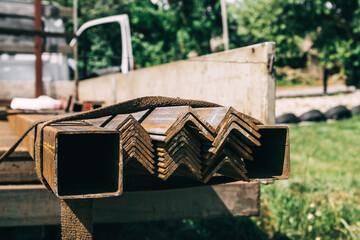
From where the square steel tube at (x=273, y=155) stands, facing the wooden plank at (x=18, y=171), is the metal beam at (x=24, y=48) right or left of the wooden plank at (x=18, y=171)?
right

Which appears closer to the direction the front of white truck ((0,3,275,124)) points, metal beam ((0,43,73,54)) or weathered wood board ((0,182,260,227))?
the metal beam

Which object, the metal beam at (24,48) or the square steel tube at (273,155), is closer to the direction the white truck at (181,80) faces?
the metal beam

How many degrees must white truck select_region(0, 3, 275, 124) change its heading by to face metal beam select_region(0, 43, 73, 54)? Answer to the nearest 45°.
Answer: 0° — it already faces it

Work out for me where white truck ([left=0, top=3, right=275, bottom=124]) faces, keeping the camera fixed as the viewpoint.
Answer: facing away from the viewer and to the left of the viewer
